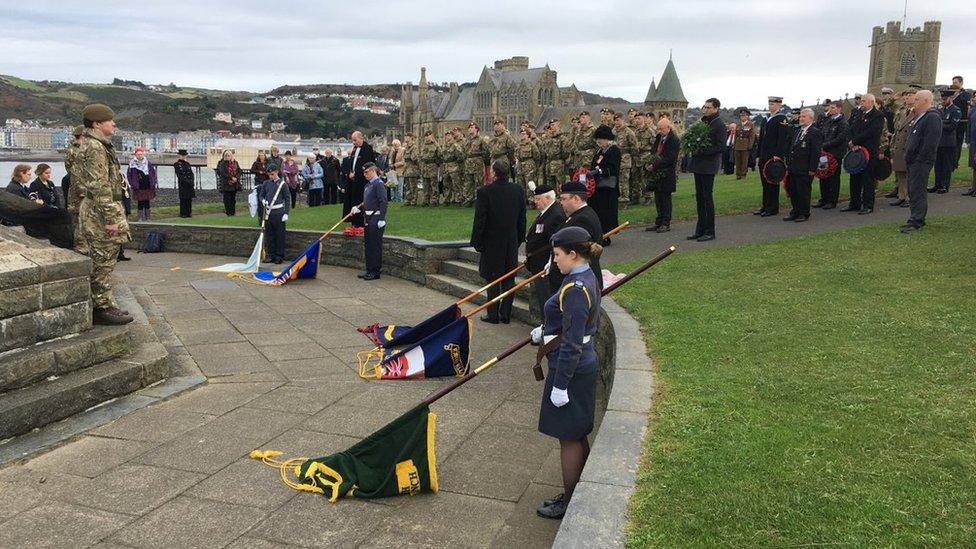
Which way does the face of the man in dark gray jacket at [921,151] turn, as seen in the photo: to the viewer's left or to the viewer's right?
to the viewer's left

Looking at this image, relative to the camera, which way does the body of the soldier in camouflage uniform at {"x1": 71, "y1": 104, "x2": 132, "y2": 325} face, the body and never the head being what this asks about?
to the viewer's right

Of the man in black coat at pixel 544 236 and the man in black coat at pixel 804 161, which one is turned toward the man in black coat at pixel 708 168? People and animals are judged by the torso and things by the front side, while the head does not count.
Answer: the man in black coat at pixel 804 161

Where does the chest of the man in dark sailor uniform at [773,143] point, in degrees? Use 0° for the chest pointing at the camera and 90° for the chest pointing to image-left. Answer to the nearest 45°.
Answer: approximately 45°

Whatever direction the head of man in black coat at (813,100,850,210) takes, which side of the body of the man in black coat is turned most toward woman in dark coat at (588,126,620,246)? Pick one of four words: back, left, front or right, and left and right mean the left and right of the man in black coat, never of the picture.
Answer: front

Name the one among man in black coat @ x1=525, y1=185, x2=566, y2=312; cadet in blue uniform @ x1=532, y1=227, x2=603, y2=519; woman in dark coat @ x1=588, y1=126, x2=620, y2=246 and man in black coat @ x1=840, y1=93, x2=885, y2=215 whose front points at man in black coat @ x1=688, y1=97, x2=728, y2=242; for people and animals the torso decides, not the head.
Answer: man in black coat @ x1=840, y1=93, x2=885, y2=215

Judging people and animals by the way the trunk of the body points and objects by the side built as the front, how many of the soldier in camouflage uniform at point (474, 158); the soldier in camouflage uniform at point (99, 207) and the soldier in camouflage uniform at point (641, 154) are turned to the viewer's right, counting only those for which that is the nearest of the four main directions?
1

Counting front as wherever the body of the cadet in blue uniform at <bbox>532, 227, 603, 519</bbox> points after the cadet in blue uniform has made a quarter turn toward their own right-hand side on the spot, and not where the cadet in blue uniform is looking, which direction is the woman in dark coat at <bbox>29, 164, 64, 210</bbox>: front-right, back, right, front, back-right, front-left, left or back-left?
front-left

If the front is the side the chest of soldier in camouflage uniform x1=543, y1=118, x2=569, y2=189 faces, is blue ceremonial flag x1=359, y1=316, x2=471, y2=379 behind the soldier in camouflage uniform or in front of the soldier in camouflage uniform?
in front

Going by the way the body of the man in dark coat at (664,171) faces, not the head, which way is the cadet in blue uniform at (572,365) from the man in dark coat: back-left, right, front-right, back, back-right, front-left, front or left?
front-left

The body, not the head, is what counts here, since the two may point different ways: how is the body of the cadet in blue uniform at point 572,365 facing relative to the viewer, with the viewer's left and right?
facing to the left of the viewer

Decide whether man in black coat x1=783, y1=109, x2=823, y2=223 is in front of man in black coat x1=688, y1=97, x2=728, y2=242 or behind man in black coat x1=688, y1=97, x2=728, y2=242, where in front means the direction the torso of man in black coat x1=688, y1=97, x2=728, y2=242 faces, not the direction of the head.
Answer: behind

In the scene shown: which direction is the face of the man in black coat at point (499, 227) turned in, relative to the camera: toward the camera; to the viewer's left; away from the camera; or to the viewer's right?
away from the camera

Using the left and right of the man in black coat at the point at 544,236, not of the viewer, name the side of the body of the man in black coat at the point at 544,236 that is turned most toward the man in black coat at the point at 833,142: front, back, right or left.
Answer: back

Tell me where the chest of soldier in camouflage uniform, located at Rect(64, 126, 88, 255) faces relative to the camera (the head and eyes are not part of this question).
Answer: to the viewer's right

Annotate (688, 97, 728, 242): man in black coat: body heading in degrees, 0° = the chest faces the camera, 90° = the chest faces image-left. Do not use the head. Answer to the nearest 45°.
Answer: approximately 90°
